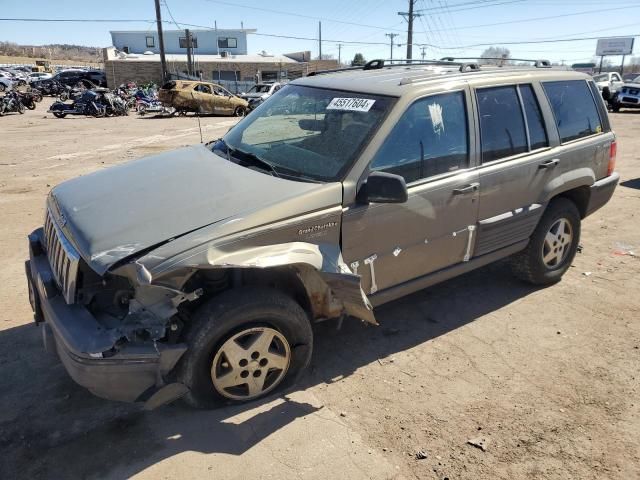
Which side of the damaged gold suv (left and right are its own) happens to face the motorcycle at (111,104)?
right

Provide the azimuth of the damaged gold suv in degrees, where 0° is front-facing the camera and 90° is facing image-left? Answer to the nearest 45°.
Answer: approximately 45°

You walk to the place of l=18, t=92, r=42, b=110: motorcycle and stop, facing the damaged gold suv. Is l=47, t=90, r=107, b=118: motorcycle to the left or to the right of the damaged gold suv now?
left

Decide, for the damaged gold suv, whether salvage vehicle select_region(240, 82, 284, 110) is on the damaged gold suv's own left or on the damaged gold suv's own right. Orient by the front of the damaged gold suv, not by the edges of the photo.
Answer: on the damaged gold suv's own right

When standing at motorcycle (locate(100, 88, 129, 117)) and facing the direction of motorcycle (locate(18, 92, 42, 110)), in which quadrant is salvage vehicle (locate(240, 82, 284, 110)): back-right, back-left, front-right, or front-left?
back-right

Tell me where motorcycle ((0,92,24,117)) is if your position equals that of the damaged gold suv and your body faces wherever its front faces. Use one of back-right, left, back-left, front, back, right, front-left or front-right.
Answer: right

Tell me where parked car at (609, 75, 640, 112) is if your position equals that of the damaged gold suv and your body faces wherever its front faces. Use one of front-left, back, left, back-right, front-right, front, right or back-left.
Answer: back

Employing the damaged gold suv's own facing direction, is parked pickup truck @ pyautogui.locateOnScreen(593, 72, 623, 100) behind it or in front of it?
behind

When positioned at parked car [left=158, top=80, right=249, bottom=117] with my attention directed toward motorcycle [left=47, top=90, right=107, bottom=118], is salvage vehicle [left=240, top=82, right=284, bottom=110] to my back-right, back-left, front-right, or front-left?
back-right

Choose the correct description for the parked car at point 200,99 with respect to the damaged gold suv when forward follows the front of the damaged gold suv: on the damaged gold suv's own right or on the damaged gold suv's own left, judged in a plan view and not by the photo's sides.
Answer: on the damaged gold suv's own right

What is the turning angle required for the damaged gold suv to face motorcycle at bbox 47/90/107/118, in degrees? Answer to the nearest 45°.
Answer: approximately 90° to its right

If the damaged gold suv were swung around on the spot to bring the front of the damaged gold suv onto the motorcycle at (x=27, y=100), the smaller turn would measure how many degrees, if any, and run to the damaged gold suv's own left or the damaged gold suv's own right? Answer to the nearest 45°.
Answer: approximately 90° to the damaged gold suv's own right
